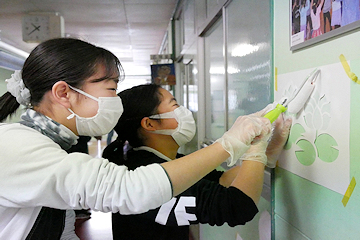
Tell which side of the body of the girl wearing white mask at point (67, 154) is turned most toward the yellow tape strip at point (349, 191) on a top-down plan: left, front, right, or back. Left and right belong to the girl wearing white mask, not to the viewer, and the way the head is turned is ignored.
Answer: front

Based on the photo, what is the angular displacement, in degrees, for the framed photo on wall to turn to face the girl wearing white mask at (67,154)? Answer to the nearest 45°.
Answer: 0° — it already faces them

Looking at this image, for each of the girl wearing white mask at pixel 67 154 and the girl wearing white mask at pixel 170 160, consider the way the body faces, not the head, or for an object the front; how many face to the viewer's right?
2

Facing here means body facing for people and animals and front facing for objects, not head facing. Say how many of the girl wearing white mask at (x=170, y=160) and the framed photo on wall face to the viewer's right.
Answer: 1

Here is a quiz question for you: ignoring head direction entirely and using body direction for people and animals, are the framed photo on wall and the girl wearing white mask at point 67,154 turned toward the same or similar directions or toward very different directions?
very different directions

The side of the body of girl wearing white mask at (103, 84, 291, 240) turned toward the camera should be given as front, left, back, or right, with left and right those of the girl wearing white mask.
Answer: right

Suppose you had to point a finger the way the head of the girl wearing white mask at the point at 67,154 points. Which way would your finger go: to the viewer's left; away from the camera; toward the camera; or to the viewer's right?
to the viewer's right

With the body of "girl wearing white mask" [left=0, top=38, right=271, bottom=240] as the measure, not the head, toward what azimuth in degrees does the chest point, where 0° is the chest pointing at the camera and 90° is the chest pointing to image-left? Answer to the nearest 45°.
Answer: approximately 270°

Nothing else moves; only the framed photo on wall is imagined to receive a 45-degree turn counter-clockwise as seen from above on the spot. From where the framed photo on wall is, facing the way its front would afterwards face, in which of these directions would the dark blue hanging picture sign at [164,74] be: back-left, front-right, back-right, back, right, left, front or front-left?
back-right

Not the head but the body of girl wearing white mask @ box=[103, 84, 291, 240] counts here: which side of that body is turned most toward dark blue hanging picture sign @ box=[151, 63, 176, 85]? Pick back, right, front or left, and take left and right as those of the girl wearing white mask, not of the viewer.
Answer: left

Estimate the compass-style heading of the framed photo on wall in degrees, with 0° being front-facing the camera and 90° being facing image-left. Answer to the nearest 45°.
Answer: approximately 45°

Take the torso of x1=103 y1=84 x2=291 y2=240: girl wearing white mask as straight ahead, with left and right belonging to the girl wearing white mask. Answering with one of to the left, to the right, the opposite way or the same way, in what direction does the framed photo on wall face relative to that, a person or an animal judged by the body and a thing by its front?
the opposite way

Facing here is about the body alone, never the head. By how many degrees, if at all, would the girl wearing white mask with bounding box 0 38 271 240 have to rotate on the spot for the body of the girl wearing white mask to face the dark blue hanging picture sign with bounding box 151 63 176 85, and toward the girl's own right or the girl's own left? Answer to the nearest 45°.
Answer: approximately 90° to the girl's own left

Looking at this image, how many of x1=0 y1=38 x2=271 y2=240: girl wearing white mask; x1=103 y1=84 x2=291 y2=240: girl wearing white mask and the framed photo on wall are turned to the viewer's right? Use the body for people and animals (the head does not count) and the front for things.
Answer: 2

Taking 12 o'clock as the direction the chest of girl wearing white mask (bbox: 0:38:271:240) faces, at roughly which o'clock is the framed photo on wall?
The framed photo on wall is roughly at 12 o'clock from the girl wearing white mask.

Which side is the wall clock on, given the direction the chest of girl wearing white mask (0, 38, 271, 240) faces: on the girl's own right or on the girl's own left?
on the girl's own left

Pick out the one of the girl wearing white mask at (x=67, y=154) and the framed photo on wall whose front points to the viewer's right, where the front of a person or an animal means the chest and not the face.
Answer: the girl wearing white mask
